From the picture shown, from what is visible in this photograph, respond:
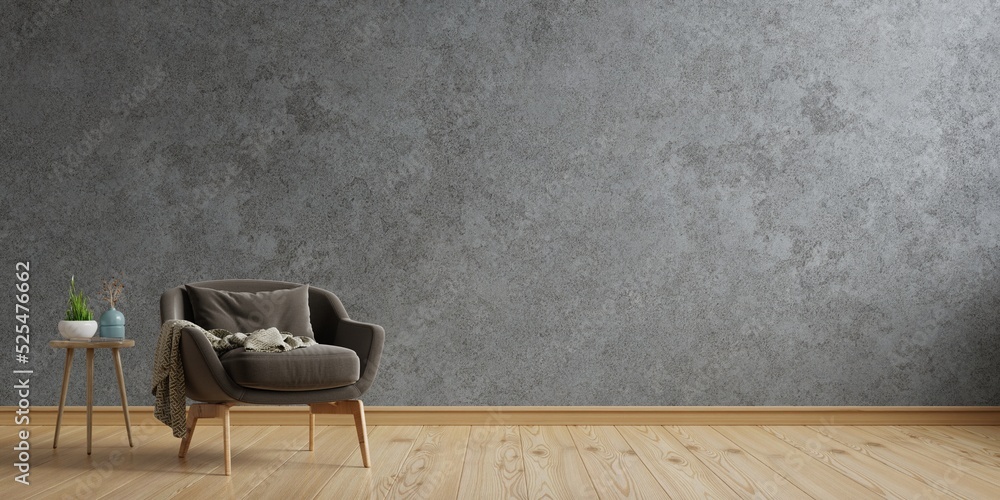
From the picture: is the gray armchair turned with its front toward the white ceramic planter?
no

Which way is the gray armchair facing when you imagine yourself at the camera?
facing the viewer and to the right of the viewer

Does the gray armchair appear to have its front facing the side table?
no

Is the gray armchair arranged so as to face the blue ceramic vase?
no
